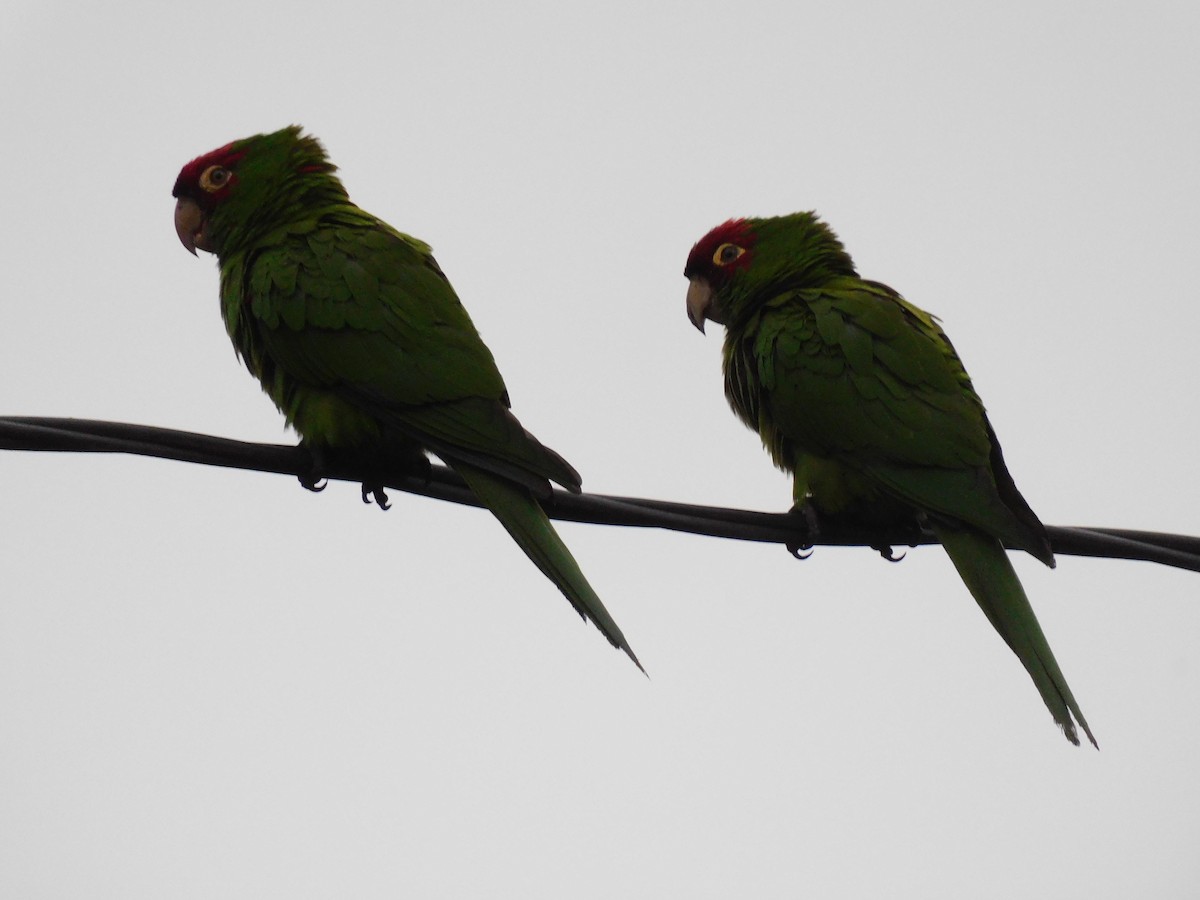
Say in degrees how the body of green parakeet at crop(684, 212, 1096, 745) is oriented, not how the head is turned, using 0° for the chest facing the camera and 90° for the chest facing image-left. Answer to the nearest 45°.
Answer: approximately 90°

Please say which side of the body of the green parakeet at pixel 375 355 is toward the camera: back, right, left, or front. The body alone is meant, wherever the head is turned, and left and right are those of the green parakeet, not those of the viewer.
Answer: left

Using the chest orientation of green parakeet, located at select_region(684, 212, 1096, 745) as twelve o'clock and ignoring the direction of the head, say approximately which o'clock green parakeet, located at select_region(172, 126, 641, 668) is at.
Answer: green parakeet, located at select_region(172, 126, 641, 668) is roughly at 11 o'clock from green parakeet, located at select_region(684, 212, 1096, 745).

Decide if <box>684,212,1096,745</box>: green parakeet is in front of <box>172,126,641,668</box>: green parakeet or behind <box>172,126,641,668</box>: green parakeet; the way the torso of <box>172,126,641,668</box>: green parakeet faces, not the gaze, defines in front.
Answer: behind

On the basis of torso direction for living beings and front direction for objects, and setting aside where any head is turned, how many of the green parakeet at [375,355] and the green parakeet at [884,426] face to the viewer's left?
2

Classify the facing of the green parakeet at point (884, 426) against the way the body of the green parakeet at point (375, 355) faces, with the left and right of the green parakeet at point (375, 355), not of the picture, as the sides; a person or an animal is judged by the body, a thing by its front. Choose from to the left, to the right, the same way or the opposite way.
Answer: the same way
